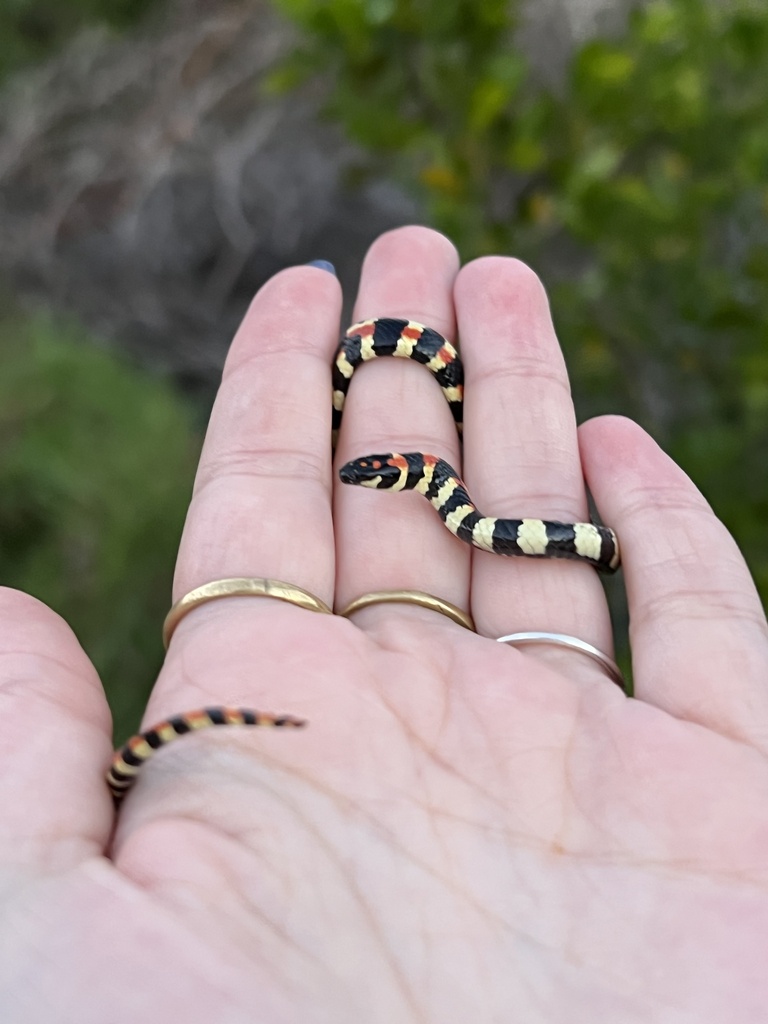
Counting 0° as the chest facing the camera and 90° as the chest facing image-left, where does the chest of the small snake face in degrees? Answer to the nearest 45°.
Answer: approximately 90°

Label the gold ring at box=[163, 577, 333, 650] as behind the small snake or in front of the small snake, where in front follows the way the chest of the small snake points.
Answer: in front
